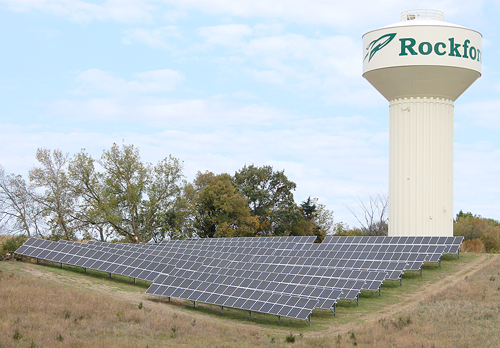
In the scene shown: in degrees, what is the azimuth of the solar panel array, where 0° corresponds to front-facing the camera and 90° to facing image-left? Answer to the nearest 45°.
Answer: approximately 45°
